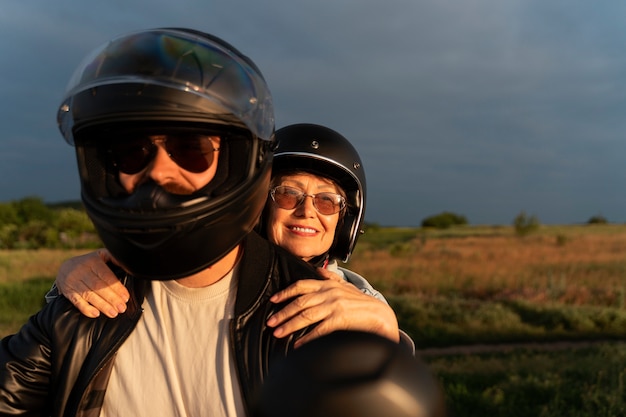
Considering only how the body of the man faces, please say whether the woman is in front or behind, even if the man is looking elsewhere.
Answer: behind

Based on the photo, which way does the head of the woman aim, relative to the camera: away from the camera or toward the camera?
toward the camera

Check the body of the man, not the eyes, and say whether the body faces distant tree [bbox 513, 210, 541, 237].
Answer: no

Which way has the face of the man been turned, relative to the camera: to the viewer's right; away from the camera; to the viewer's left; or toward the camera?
toward the camera

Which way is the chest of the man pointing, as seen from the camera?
toward the camera
